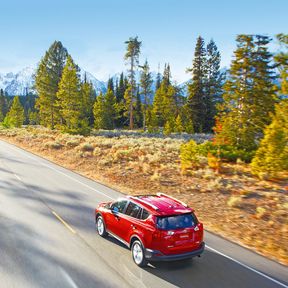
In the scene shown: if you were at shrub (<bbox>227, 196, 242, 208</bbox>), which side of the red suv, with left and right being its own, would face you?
right

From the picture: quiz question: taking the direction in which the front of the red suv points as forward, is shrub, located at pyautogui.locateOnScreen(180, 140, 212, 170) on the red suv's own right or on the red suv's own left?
on the red suv's own right

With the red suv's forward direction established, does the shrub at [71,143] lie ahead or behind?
ahead

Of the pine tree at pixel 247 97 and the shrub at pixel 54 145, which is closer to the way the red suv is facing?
the shrub

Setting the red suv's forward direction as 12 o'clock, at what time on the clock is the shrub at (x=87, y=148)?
The shrub is roughly at 1 o'clock from the red suv.

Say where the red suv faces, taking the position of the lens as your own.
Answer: facing away from the viewer and to the left of the viewer

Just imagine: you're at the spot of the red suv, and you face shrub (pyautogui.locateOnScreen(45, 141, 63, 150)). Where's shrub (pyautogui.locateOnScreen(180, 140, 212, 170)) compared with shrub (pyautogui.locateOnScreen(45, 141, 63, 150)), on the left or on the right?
right

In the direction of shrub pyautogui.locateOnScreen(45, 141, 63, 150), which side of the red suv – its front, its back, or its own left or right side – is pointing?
front
